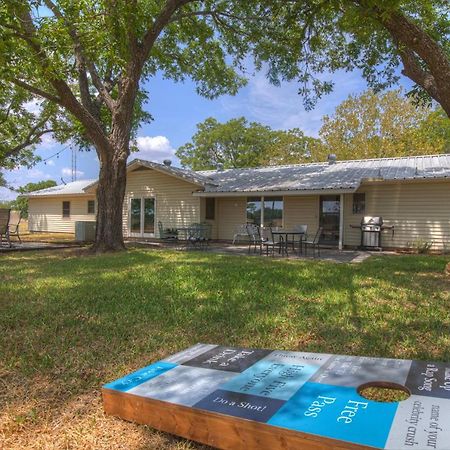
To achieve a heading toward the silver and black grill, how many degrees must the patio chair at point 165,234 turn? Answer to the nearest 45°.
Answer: approximately 45° to its right

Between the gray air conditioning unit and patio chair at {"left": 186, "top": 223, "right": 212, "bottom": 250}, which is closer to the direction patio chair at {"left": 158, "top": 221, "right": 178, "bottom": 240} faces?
the patio chair

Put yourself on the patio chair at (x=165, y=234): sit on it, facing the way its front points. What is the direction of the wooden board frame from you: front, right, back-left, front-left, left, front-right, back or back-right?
right

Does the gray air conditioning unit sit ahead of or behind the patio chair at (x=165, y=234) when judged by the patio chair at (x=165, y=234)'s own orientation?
behind

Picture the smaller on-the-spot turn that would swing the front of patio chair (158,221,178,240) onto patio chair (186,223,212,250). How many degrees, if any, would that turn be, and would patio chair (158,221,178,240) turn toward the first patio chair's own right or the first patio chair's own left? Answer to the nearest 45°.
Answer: approximately 45° to the first patio chair's own right

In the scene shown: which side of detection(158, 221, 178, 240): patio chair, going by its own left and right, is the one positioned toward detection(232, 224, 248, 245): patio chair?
front

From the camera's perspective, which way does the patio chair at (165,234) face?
to the viewer's right

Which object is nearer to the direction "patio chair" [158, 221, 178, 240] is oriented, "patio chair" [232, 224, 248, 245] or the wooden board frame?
the patio chair
